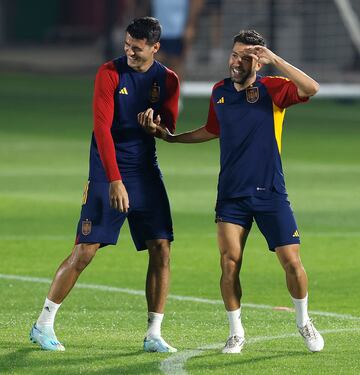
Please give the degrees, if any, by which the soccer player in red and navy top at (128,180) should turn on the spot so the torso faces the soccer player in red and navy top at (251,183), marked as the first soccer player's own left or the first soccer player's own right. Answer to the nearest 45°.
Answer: approximately 45° to the first soccer player's own left

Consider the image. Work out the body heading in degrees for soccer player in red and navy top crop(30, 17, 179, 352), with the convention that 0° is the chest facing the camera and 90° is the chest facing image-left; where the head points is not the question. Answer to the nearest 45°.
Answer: approximately 315°
